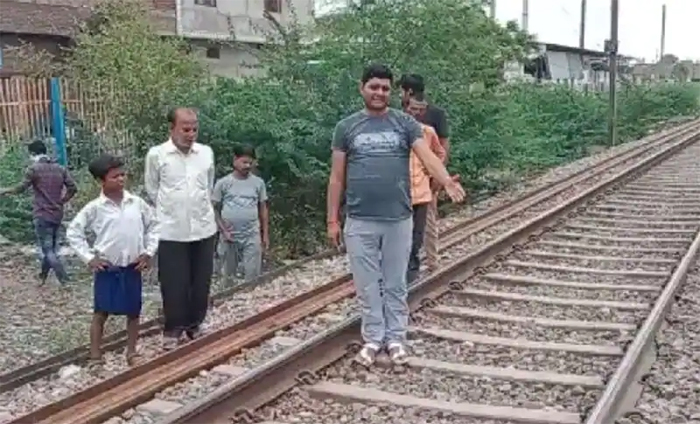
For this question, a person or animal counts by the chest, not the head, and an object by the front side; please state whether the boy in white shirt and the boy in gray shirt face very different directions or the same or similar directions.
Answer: same or similar directions

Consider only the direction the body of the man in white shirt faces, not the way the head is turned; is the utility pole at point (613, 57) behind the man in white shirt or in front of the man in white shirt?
behind

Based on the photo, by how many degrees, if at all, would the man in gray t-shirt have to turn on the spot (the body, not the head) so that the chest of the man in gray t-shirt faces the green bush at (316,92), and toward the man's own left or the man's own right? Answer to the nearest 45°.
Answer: approximately 180°

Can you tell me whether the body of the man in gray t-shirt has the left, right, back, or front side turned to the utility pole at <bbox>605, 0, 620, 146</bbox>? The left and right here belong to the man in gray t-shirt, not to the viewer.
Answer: back

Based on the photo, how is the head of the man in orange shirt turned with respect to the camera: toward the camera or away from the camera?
toward the camera

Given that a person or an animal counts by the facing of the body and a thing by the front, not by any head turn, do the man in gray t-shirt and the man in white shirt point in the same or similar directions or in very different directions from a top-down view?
same or similar directions

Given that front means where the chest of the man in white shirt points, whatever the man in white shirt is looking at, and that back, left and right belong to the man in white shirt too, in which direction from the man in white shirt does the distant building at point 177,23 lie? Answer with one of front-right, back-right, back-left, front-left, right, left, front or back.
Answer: back

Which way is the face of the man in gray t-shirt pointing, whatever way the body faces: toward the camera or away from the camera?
toward the camera

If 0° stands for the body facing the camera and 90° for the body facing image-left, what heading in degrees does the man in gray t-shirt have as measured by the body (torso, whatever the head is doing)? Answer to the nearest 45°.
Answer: approximately 0°

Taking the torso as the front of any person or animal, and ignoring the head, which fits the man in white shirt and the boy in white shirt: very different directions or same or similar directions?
same or similar directions

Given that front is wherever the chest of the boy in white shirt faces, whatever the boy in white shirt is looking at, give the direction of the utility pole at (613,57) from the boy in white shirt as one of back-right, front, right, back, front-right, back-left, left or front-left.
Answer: back-left

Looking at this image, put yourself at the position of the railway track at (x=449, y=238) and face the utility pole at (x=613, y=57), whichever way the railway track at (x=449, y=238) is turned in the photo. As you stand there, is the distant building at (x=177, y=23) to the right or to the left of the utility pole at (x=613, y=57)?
left

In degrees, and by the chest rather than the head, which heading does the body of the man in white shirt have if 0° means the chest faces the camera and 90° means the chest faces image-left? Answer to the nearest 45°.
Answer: approximately 0°

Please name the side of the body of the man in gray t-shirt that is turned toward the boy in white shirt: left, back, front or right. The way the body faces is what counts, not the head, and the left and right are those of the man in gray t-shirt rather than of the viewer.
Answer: right
